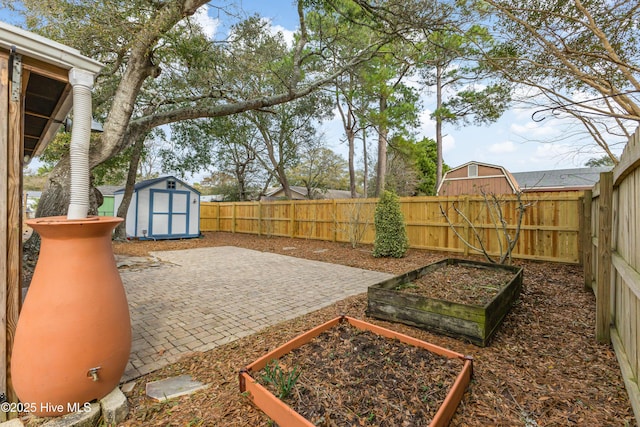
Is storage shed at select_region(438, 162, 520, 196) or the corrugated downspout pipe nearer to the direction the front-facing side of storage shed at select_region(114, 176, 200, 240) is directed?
the corrugated downspout pipe

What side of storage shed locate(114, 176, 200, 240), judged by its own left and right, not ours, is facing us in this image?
front

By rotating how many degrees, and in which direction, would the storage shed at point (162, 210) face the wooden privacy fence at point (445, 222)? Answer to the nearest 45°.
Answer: approximately 45° to its left

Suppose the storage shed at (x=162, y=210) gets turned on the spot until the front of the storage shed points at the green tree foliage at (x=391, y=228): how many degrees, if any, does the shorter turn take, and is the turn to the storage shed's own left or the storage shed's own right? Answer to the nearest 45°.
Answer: approximately 45° to the storage shed's own left

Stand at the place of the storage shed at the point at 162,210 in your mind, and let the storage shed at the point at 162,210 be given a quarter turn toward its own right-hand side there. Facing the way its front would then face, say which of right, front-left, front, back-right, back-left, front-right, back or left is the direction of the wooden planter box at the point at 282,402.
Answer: left

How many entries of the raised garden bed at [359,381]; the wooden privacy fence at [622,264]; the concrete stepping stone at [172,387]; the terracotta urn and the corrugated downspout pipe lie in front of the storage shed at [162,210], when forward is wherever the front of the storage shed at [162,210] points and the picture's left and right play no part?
5

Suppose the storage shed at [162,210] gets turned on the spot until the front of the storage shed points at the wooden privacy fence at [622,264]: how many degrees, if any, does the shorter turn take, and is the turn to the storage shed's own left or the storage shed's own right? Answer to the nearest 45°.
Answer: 0° — it already faces it

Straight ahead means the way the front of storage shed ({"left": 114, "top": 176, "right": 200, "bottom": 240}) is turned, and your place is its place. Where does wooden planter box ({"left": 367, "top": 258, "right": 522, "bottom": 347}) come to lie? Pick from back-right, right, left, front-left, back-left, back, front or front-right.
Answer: front

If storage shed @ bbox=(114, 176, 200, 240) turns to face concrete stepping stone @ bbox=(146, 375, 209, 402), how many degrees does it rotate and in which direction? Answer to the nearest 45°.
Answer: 0° — it already faces it

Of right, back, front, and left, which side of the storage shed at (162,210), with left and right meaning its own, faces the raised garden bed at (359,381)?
front

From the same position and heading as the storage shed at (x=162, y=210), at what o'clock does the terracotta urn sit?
The terracotta urn is roughly at 12 o'clock from the storage shed.

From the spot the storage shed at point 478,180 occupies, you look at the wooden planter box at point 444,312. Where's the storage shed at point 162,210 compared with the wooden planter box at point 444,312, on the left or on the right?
right
